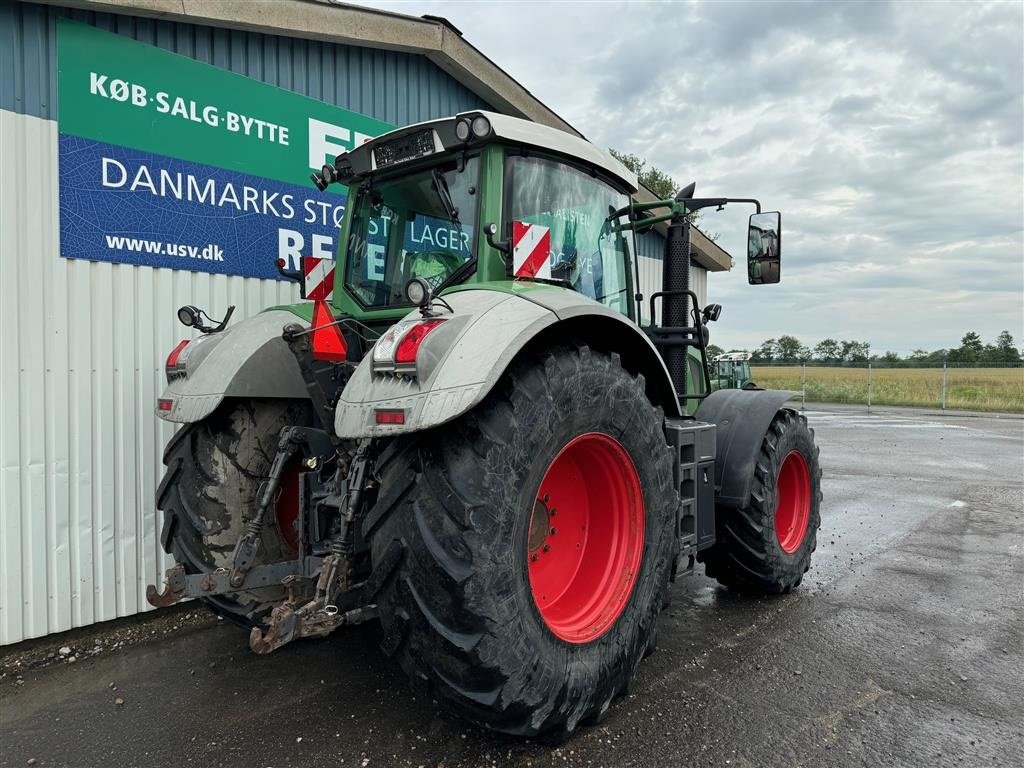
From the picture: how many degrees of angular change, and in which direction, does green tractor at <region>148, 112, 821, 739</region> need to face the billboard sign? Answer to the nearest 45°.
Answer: approximately 90° to its left

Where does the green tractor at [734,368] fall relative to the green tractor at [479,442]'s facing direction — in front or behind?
in front

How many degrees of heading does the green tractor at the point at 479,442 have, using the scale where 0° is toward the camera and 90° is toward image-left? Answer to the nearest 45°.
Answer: approximately 225°

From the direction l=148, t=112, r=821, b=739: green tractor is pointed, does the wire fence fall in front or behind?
in front

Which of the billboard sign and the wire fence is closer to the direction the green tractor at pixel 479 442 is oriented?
the wire fence
